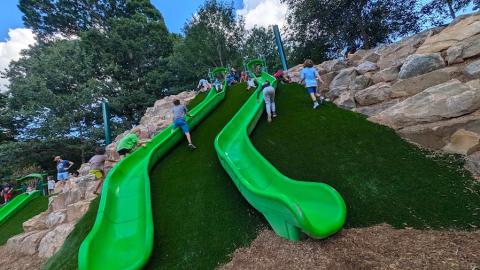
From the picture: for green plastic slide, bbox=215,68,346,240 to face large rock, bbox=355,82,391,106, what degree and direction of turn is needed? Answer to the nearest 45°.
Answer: approximately 90° to its left

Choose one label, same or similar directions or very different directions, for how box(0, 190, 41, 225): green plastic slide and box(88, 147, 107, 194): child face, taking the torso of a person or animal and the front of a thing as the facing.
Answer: very different directions

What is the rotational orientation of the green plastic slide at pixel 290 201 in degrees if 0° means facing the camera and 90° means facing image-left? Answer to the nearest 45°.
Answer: approximately 315°

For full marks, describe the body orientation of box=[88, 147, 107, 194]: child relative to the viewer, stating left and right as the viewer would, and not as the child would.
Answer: facing away from the viewer and to the right of the viewer

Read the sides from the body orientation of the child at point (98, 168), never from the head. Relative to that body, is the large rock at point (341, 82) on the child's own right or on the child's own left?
on the child's own right

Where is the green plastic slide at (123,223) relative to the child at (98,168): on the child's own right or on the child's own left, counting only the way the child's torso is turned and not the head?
on the child's own right

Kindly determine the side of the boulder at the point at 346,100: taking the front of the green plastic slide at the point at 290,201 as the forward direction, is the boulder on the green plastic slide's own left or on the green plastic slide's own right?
on the green plastic slide's own left

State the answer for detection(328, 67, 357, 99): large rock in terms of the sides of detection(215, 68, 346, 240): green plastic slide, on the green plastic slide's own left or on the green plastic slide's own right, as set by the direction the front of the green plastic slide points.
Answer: on the green plastic slide's own left

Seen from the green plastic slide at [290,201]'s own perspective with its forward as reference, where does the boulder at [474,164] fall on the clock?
The boulder is roughly at 10 o'clock from the green plastic slide.

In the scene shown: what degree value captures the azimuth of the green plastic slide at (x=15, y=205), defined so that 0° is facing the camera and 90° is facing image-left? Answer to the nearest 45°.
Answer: approximately 45°
